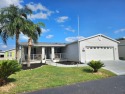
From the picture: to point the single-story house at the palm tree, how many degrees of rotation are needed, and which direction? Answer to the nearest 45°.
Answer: approximately 45° to its right

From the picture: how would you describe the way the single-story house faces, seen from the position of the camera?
facing the viewer

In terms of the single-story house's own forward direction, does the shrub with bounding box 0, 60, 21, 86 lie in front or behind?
in front
